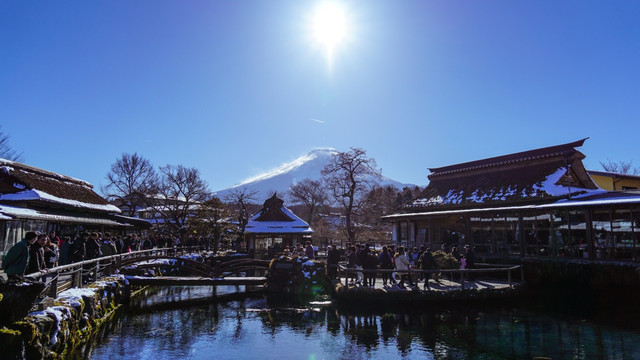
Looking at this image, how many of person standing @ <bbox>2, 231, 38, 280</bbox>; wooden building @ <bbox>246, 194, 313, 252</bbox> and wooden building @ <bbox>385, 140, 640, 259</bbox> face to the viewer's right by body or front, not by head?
1

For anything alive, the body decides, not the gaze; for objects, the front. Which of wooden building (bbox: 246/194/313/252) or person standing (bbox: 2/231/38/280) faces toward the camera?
the wooden building

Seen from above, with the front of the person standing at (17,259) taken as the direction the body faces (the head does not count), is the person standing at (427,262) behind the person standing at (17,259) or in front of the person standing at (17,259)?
in front

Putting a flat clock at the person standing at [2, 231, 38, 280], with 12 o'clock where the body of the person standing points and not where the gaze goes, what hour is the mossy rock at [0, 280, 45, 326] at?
The mossy rock is roughly at 3 o'clock from the person standing.

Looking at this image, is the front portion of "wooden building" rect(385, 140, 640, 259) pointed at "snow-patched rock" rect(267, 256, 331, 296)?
yes

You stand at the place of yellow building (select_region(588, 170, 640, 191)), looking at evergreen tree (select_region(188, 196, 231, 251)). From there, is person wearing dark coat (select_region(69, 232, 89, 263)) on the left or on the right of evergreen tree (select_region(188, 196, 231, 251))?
left

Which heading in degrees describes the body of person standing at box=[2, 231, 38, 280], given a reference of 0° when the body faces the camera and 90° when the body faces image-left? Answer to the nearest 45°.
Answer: approximately 270°

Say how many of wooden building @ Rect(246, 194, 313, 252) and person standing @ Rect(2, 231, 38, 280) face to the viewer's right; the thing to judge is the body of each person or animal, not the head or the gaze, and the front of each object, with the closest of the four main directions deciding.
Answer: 1

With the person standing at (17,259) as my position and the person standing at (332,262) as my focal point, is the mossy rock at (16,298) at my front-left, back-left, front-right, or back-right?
back-right

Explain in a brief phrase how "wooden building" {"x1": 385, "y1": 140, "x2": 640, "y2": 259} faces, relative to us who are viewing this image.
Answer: facing the viewer and to the left of the viewer

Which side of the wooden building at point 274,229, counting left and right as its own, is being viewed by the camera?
front

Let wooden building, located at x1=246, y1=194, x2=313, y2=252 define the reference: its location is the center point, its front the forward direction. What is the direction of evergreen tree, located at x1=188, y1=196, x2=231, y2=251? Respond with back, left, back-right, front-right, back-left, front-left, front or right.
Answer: right

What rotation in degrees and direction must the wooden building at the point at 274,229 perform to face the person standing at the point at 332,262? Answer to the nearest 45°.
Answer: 0° — it already faces them

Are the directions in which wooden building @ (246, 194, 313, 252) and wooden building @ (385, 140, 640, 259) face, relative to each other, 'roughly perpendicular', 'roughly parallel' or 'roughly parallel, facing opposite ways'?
roughly perpendicular

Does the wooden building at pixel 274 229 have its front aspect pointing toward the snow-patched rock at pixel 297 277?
yes
